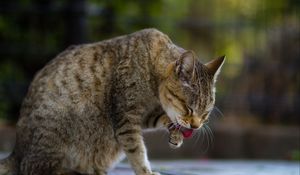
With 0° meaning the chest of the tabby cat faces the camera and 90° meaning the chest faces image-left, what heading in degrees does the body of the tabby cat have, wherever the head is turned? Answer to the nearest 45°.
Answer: approximately 270°
